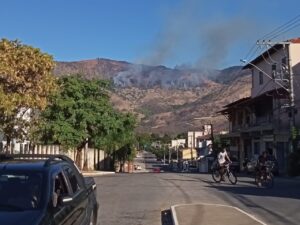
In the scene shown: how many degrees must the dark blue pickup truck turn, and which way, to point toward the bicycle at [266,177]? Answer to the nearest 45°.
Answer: approximately 180°

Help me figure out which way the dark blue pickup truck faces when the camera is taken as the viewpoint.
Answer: facing the viewer and to the left of the viewer

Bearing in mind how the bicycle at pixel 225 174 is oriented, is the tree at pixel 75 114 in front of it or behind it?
behind

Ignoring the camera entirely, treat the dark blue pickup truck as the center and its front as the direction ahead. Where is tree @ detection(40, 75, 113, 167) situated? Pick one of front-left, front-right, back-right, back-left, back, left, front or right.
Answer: back-right

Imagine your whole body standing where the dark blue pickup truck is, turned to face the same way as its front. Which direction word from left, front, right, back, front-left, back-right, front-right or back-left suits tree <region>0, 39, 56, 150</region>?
back-right

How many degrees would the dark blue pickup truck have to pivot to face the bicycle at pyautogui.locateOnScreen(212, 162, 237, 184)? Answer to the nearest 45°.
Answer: approximately 180°
